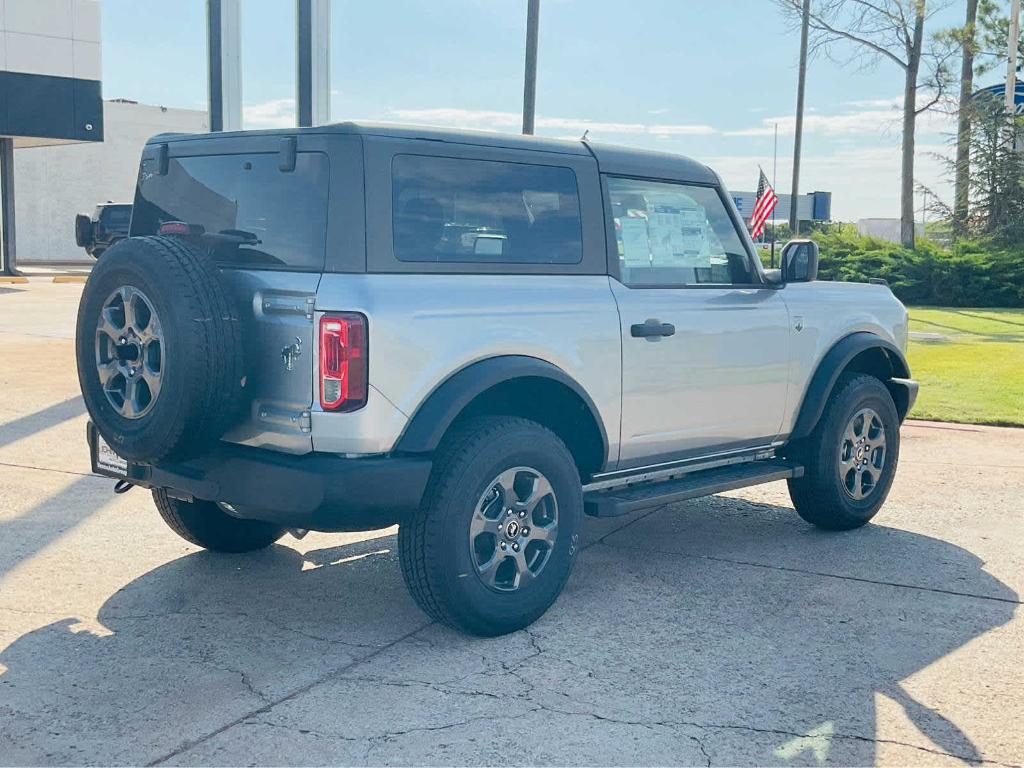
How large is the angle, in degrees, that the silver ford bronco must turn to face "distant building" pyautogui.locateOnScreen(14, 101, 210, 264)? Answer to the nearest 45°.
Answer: approximately 45° to its left

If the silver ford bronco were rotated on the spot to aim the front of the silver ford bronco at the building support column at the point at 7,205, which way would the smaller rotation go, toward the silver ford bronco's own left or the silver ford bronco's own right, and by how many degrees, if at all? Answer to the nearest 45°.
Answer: approximately 90° to the silver ford bronco's own left

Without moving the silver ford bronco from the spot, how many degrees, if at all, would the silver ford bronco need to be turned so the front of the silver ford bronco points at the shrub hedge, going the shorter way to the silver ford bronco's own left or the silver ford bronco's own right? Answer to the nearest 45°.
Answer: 0° — it already faces it

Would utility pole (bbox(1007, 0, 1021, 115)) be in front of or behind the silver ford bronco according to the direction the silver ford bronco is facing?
in front

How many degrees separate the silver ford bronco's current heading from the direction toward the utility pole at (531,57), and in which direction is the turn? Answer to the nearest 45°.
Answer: approximately 45° to its left

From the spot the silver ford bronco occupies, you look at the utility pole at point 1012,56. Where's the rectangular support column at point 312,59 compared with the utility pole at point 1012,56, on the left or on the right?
left

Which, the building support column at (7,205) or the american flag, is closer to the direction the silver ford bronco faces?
the american flag

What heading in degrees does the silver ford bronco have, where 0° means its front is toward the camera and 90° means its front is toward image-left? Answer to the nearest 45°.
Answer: approximately 225°

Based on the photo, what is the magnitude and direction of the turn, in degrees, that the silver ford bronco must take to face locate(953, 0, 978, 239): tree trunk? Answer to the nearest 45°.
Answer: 0° — it already faces it

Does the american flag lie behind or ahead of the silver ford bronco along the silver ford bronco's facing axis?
ahead
